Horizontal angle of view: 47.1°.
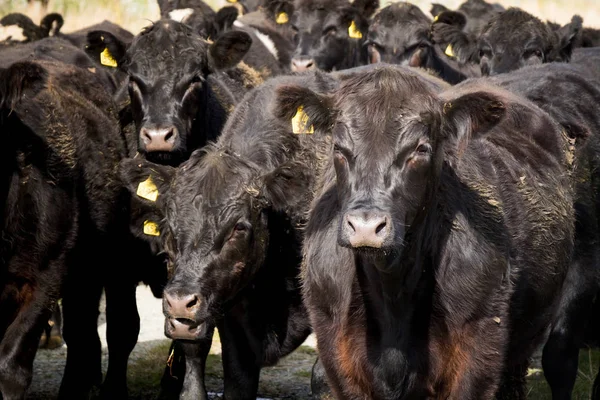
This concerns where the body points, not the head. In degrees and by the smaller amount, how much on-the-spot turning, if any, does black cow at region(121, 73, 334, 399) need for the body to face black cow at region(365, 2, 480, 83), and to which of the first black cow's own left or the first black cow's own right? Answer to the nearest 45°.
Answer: approximately 135° to the first black cow's own right

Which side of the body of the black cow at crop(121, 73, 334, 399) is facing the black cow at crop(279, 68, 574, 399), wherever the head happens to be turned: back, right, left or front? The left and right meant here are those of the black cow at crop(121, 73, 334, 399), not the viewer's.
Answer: left

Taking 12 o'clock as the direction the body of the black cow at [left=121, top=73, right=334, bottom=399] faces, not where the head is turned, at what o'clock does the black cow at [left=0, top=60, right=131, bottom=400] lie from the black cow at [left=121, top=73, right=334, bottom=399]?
the black cow at [left=0, top=60, right=131, bottom=400] is roughly at 2 o'clock from the black cow at [left=121, top=73, right=334, bottom=399].

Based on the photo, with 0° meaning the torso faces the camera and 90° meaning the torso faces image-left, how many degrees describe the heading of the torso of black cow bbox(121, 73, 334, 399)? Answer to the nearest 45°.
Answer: approximately 45°

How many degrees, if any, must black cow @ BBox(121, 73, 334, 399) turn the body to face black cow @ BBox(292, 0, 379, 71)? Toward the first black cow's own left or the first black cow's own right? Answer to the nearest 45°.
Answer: approximately 135° to the first black cow's own right

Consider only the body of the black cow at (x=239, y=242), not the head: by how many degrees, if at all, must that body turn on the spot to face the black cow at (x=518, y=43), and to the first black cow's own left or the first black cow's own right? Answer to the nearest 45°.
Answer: approximately 180°
